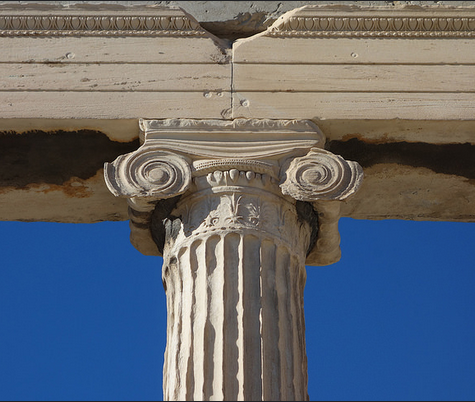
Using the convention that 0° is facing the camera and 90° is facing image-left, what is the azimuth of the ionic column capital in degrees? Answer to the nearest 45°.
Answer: approximately 0°
